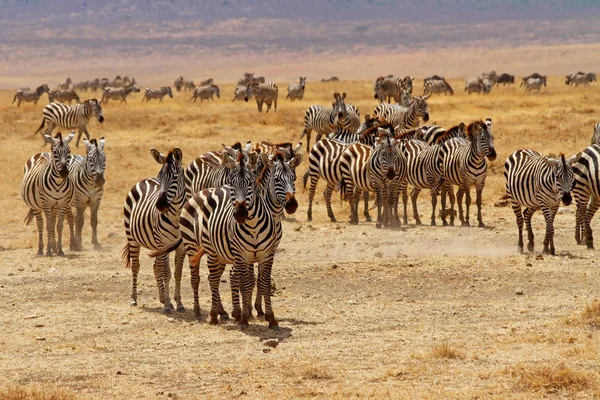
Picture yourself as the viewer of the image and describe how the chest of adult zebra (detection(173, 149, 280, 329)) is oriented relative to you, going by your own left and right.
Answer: facing the viewer and to the right of the viewer

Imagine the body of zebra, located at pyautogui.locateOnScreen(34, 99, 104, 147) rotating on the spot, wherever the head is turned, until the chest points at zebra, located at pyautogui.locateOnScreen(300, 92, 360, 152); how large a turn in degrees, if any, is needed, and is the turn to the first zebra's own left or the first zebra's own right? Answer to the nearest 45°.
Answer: approximately 45° to the first zebra's own right

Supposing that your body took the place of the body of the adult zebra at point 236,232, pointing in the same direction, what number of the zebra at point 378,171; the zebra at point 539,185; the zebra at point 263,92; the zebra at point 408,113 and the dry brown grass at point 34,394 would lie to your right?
1

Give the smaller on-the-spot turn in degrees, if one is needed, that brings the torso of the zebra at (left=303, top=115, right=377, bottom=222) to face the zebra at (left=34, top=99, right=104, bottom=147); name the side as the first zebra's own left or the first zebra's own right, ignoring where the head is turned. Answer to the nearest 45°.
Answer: approximately 135° to the first zebra's own left

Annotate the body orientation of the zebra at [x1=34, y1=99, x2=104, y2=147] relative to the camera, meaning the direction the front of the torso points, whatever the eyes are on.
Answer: to the viewer's right

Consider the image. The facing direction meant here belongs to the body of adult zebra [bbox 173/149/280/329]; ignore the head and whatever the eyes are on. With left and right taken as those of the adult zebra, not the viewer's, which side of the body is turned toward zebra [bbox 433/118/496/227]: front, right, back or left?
left

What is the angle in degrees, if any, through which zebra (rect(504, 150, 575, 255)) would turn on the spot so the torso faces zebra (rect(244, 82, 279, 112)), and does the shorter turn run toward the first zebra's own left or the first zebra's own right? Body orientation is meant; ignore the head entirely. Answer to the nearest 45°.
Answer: approximately 180°

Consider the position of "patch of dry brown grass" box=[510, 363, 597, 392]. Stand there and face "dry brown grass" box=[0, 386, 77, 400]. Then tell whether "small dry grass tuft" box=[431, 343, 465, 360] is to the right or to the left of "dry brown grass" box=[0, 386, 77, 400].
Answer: right

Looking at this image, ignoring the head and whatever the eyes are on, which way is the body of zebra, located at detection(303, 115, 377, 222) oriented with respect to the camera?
to the viewer's right
